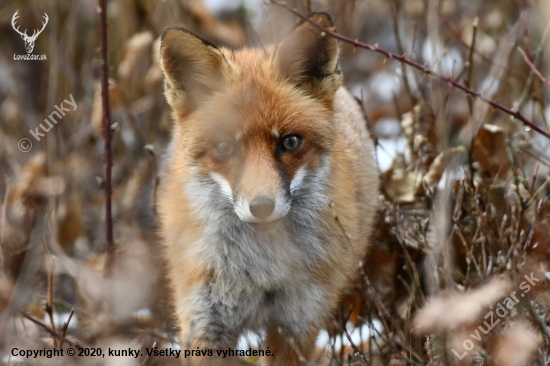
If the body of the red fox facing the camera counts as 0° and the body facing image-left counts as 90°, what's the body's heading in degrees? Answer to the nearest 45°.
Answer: approximately 0°
